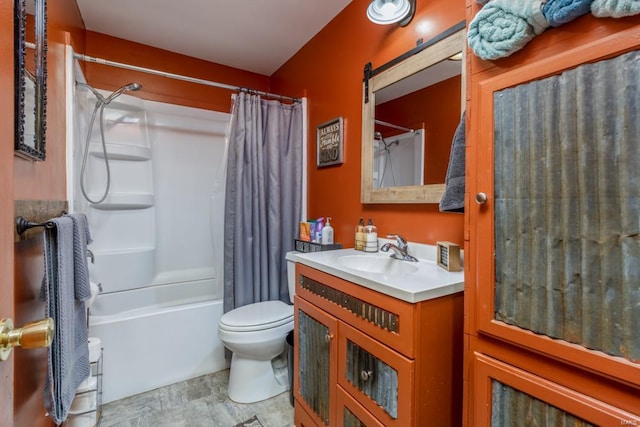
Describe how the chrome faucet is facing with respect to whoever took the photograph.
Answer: facing the viewer and to the left of the viewer

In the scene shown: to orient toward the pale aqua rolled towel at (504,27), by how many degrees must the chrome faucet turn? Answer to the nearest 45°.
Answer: approximately 45° to its left

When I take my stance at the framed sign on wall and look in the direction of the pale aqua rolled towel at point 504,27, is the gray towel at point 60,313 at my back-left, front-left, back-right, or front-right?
front-right

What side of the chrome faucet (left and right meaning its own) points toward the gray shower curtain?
right

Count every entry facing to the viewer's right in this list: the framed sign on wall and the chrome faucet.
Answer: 0

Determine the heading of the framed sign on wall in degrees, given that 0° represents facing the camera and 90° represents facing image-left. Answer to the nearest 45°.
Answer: approximately 45°

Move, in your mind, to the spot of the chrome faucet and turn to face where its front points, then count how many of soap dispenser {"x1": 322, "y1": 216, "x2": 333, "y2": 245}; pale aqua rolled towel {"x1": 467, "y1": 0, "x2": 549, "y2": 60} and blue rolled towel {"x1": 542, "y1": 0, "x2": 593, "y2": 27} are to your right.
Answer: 1

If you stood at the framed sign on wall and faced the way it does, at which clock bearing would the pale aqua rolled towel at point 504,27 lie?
The pale aqua rolled towel is roughly at 10 o'clock from the framed sign on wall.

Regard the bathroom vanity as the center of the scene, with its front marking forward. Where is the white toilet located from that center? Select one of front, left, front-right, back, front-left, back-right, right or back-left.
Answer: right

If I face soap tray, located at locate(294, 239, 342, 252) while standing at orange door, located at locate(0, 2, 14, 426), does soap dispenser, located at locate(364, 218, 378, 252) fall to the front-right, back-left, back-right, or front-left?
front-right

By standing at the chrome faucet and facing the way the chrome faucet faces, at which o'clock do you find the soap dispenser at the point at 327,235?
The soap dispenser is roughly at 3 o'clock from the chrome faucet.
